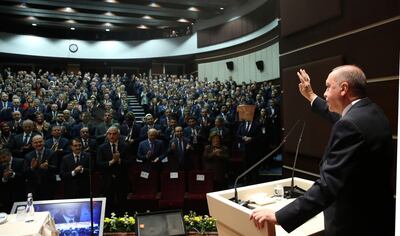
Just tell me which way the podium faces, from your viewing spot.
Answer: facing away from the viewer and to the left of the viewer

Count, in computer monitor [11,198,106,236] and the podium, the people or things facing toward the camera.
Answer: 1

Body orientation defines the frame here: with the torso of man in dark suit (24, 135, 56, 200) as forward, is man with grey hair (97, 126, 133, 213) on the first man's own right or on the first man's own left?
on the first man's own left
